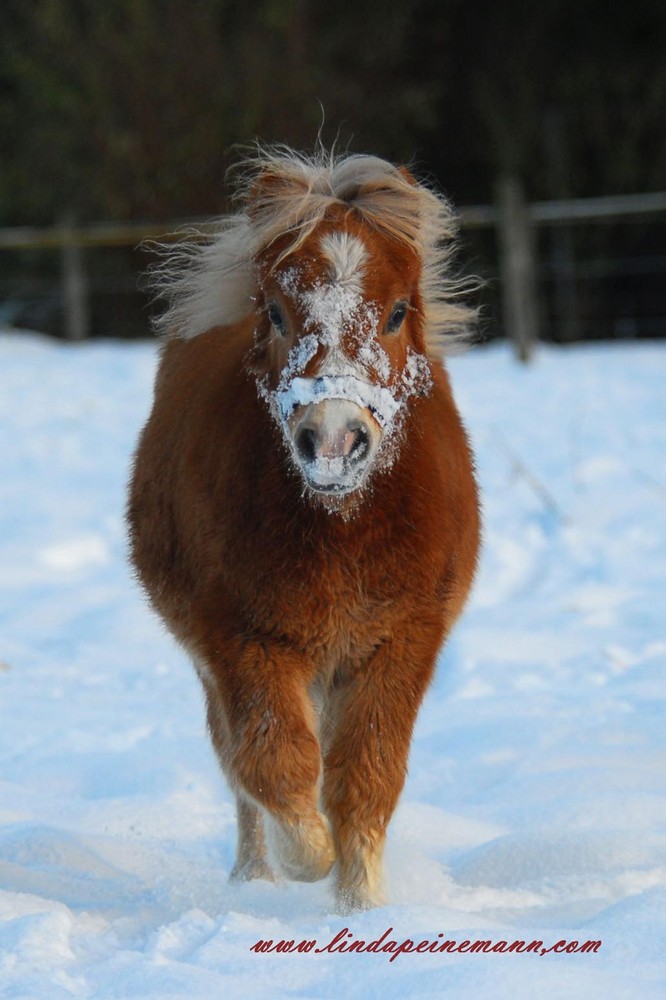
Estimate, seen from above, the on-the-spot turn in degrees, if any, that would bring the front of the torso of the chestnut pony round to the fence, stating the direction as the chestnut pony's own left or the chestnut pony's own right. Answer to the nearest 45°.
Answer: approximately 180°

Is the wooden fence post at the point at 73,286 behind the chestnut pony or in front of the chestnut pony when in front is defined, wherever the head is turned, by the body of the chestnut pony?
behind

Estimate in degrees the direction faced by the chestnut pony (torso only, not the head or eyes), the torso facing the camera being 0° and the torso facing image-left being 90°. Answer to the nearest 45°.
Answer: approximately 0°

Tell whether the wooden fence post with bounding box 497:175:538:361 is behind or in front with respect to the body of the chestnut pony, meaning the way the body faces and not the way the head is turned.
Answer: behind
